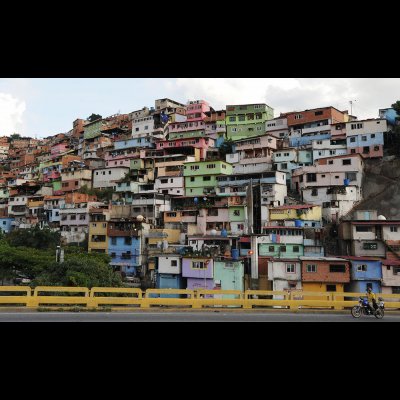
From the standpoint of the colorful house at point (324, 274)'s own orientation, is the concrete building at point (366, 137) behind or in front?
behind

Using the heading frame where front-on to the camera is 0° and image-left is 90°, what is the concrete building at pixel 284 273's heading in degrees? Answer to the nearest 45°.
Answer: approximately 0°

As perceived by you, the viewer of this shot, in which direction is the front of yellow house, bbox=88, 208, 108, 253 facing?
facing the viewer

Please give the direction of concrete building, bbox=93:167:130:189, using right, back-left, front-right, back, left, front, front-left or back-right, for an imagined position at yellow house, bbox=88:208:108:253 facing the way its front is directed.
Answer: back

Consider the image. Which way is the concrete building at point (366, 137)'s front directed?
toward the camera

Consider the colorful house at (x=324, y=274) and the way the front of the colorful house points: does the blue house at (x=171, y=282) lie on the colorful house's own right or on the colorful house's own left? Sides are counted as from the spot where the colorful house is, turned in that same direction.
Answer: on the colorful house's own right

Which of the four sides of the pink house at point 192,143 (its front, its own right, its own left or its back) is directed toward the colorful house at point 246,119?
left

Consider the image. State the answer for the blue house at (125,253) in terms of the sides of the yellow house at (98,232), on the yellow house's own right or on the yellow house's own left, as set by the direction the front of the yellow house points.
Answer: on the yellow house's own left

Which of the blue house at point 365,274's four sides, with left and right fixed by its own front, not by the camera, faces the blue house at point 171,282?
right

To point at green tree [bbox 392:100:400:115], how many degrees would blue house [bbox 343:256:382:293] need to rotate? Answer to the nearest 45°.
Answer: approximately 180°

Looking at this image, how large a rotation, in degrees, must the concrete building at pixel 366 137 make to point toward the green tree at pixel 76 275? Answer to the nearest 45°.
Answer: approximately 45° to its right

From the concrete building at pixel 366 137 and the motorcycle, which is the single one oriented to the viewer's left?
the motorcycle

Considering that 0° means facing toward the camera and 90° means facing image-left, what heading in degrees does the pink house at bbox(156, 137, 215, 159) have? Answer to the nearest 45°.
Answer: approximately 0°

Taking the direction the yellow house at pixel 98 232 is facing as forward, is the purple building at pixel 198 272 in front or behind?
in front

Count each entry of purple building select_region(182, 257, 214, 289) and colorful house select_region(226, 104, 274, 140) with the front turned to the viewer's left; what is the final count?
0

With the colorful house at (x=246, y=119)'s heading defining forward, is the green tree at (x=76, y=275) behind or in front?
in front
